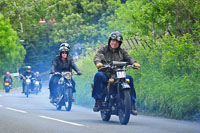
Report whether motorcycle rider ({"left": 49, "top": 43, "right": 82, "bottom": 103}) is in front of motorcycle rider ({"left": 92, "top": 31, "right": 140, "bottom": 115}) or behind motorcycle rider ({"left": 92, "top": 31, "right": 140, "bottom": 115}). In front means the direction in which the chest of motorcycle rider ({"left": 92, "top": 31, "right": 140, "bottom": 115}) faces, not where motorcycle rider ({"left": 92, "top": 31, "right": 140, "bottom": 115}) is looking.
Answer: behind

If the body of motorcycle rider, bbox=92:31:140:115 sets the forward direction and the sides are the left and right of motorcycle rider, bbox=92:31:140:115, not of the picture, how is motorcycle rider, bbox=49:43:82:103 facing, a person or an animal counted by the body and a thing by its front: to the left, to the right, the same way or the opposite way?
the same way

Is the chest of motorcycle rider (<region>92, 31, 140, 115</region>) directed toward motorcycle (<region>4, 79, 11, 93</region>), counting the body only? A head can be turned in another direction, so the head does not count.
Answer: no

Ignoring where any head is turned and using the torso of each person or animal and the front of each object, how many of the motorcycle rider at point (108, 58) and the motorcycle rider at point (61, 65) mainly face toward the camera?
2

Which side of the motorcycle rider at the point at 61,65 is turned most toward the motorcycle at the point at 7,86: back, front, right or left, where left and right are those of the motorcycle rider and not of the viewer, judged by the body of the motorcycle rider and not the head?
back

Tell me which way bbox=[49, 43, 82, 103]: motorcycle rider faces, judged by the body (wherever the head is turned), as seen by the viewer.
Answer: toward the camera

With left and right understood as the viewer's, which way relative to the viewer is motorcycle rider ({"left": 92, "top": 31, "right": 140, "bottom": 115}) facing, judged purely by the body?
facing the viewer

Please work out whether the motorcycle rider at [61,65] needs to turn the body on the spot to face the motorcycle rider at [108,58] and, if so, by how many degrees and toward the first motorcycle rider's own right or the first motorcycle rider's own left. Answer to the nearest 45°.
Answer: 0° — they already face them
